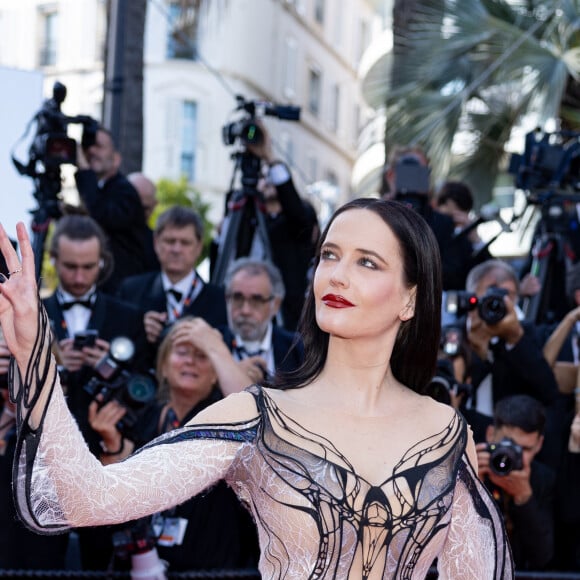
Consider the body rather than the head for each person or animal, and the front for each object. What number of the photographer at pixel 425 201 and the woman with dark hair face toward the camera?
2

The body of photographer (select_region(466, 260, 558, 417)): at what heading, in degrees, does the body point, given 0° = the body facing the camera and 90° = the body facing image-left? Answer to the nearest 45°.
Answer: approximately 45°

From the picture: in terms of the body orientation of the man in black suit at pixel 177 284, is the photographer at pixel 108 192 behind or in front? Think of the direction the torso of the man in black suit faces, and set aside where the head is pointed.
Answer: behind

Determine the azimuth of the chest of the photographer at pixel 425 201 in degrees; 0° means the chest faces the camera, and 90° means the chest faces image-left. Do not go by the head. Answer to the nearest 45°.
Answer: approximately 0°

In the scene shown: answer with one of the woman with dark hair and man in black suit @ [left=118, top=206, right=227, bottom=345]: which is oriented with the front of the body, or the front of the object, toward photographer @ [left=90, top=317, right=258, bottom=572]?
the man in black suit

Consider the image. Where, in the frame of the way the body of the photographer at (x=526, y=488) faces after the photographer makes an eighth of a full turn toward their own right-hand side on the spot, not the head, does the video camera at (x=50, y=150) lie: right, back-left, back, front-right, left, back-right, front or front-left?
right

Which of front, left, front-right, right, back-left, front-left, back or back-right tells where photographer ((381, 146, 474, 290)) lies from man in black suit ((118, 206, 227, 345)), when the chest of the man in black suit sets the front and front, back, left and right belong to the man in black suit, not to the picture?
left
